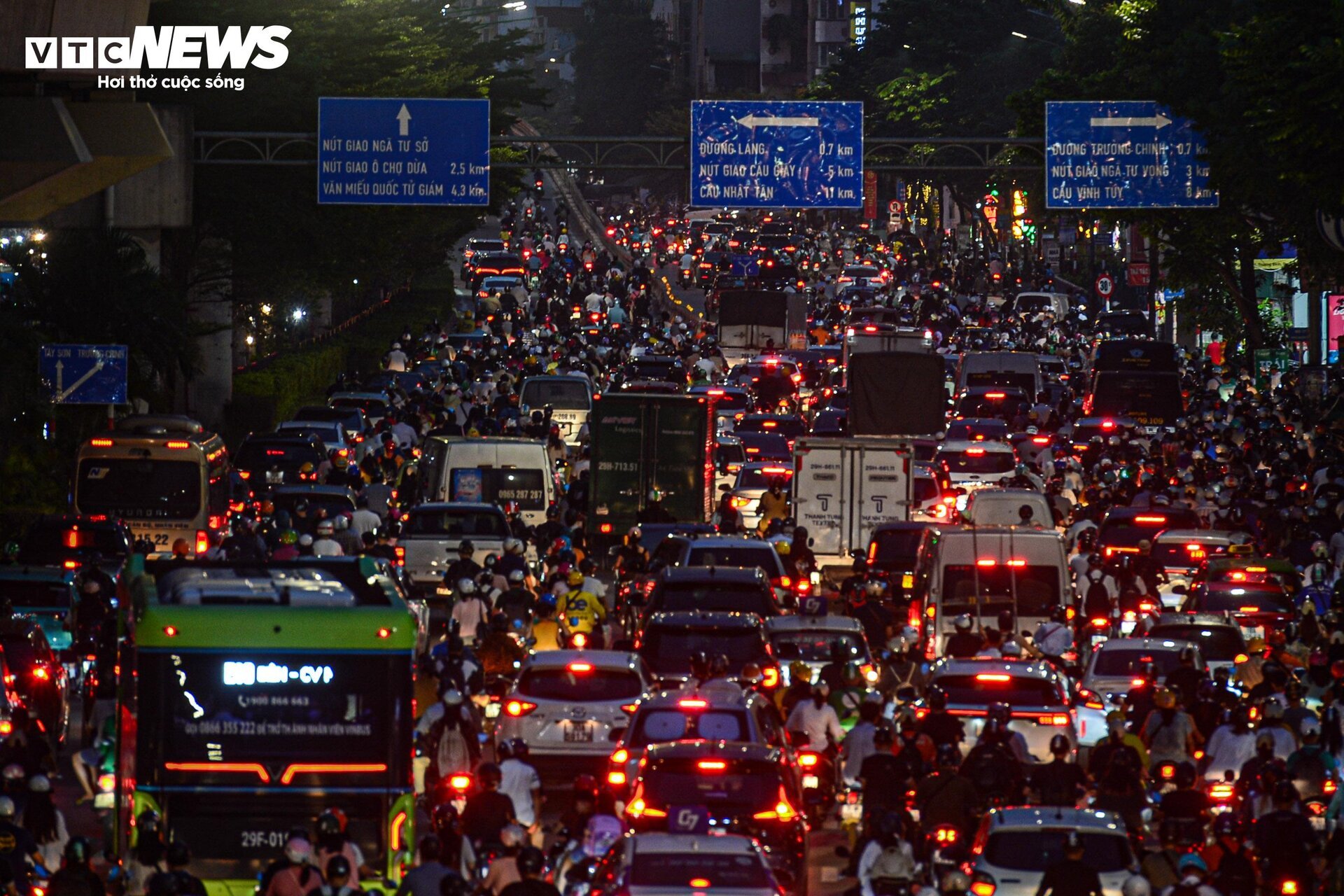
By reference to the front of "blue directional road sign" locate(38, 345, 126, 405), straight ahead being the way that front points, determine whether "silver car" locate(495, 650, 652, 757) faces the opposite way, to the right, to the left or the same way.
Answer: the opposite way

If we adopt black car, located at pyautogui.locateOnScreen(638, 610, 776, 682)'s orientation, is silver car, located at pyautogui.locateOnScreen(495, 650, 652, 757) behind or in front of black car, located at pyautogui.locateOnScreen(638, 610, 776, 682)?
behind

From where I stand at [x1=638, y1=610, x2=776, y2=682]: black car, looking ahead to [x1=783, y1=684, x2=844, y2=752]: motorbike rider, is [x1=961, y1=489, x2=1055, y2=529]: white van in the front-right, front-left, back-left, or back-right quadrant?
back-left

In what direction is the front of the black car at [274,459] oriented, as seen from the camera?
facing away from the viewer

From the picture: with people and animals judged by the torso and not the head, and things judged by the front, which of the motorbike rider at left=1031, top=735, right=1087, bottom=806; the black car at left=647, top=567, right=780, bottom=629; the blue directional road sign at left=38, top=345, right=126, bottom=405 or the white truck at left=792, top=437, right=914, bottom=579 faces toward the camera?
the blue directional road sign

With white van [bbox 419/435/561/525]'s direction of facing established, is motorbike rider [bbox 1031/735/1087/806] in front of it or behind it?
behind

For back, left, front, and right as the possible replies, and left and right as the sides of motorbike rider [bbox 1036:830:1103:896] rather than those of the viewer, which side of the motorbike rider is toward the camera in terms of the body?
back

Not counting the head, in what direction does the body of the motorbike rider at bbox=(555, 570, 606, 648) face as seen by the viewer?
away from the camera

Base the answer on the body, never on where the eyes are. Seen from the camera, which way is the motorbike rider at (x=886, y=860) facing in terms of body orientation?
away from the camera

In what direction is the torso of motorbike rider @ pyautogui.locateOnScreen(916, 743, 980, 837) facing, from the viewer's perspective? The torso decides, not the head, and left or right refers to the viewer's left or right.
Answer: facing away from the viewer

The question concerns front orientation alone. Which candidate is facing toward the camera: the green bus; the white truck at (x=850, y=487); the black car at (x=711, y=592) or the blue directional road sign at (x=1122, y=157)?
the blue directional road sign

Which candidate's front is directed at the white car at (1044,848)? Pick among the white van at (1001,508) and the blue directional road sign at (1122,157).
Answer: the blue directional road sign

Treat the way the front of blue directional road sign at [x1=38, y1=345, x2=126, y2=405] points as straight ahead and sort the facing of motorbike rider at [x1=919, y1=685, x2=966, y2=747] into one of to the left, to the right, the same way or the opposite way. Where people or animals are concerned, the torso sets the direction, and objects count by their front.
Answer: the opposite way

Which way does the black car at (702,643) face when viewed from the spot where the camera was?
facing away from the viewer
